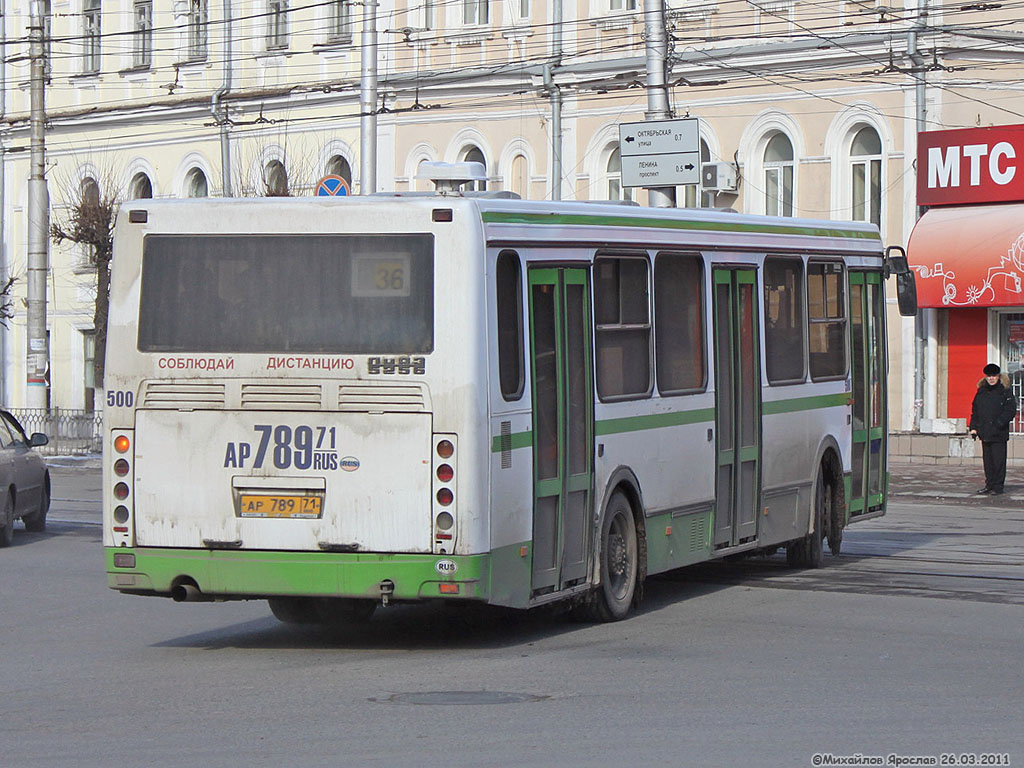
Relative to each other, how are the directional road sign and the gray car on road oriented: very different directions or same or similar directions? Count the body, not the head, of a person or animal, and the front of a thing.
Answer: very different directions

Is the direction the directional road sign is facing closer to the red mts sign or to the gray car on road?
the gray car on road

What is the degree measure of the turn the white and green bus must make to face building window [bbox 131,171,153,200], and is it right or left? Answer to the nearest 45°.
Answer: approximately 45° to its left

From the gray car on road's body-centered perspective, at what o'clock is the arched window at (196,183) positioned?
The arched window is roughly at 11 o'clock from the gray car on road.

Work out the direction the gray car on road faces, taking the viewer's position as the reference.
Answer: facing away from the viewer and to the right of the viewer

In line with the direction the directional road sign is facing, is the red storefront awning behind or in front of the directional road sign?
behind

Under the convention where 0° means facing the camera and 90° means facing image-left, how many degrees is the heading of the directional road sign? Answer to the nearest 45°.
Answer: approximately 0°

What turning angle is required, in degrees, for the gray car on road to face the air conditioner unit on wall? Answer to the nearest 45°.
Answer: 0° — it already faces it

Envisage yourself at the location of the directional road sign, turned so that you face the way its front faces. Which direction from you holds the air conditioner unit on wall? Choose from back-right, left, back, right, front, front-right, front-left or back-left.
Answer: back

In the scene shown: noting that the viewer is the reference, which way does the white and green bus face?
facing away from the viewer and to the right of the viewer

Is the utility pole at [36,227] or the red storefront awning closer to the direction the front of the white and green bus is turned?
the red storefront awning
